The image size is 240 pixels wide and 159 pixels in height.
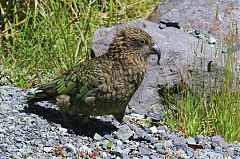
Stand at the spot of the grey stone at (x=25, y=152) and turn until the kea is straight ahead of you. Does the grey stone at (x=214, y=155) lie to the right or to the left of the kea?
right

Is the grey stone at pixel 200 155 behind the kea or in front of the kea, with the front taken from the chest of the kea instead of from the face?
in front

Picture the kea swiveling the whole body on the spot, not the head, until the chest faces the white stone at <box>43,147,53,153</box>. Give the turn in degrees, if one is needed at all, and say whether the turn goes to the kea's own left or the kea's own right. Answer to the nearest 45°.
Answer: approximately 135° to the kea's own right

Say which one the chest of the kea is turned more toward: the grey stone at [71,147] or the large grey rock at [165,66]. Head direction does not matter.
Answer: the large grey rock

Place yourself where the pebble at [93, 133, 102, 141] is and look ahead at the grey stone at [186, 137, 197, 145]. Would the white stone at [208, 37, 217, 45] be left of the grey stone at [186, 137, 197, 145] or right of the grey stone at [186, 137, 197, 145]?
left

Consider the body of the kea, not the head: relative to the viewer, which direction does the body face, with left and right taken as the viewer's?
facing to the right of the viewer

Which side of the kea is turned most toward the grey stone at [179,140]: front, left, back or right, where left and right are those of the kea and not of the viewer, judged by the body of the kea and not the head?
front

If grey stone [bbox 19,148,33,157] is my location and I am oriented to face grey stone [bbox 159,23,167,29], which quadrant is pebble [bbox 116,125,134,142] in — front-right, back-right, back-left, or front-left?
front-right
